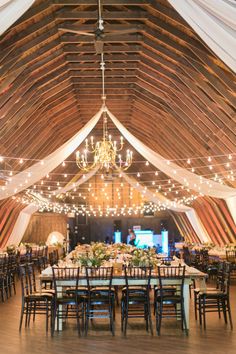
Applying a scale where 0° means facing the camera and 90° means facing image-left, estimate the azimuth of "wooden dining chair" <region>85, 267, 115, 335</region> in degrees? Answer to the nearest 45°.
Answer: approximately 180°

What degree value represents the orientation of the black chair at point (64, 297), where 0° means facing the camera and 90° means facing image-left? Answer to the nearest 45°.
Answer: approximately 180°

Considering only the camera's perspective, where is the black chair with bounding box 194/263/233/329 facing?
facing to the left of the viewer

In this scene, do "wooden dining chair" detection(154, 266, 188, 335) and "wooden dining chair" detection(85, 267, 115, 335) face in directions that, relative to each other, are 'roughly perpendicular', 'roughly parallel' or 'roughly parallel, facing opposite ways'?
roughly parallel

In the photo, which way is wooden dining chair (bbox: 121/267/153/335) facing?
away from the camera

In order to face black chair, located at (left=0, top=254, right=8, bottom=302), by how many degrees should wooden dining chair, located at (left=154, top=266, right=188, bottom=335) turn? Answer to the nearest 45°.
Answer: approximately 45° to its left

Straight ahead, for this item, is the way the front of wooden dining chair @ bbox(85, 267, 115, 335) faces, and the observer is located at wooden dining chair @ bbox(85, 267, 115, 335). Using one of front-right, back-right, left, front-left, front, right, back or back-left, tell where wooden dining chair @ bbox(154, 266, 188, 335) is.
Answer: right

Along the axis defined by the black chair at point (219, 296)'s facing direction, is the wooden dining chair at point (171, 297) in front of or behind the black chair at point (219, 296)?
in front

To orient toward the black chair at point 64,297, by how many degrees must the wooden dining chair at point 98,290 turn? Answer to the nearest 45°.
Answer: approximately 90° to its left

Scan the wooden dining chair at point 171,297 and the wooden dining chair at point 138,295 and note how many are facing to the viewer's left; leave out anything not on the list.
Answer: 0

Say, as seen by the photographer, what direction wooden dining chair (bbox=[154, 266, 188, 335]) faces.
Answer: facing away from the viewer

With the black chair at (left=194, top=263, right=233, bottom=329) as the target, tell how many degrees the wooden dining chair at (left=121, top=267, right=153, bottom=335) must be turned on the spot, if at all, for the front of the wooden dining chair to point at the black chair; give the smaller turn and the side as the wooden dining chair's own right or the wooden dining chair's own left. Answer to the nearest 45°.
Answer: approximately 90° to the wooden dining chair's own right

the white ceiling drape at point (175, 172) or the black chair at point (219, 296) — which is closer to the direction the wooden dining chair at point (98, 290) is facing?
the white ceiling drape
